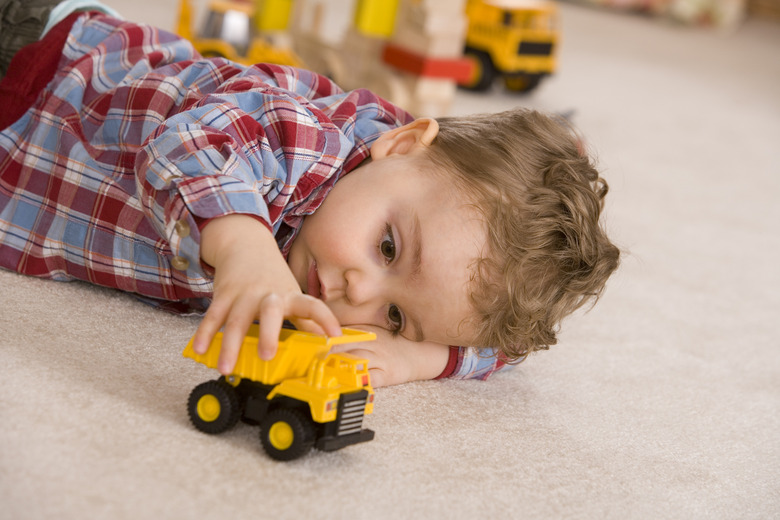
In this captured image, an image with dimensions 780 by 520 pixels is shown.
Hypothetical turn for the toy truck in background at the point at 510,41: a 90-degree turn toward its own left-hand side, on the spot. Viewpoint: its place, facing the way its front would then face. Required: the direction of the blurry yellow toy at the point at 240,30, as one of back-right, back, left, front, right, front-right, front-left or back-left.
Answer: back

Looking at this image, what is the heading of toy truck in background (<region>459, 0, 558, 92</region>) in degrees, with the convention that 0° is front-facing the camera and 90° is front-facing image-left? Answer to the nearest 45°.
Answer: approximately 315°

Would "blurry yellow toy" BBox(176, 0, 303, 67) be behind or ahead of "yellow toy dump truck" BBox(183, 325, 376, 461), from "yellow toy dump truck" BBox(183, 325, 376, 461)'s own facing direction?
behind
